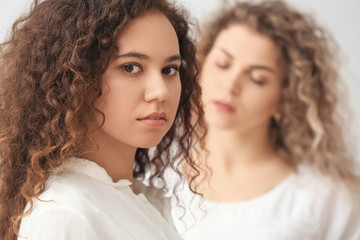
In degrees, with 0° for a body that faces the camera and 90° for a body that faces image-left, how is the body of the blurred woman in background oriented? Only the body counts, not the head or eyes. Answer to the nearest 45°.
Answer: approximately 45°

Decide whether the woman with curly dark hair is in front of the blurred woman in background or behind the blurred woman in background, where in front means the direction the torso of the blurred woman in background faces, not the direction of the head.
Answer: in front
